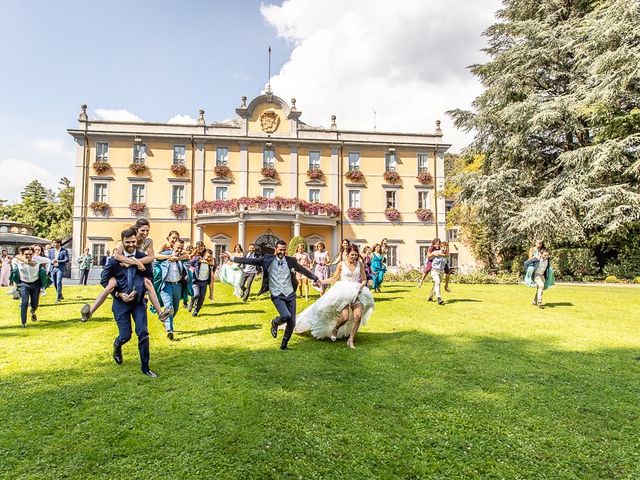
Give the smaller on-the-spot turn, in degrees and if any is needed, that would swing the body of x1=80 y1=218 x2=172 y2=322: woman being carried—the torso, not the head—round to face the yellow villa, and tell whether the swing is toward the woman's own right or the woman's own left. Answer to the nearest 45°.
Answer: approximately 180°

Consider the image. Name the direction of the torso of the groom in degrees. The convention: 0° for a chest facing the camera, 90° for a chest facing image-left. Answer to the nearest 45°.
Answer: approximately 0°

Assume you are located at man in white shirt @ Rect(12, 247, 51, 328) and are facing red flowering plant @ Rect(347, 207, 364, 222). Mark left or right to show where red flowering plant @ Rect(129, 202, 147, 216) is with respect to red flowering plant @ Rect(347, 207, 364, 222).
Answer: left

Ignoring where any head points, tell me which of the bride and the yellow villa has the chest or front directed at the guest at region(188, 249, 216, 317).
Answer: the yellow villa

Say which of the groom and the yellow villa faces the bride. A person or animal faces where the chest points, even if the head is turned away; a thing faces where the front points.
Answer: the yellow villa

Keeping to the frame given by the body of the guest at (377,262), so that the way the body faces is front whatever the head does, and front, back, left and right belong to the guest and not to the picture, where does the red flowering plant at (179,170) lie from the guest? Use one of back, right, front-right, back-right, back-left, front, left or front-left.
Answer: back-right

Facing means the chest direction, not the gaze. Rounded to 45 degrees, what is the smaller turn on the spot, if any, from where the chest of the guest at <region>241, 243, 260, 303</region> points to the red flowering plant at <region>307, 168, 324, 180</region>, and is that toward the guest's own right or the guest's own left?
approximately 180°

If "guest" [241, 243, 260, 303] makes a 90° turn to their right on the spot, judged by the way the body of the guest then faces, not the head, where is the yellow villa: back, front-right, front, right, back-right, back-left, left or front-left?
right

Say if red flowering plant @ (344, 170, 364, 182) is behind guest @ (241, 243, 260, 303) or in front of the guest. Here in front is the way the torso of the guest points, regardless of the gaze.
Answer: behind

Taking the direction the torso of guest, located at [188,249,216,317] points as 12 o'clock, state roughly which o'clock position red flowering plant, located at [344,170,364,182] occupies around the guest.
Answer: The red flowering plant is roughly at 7 o'clock from the guest.

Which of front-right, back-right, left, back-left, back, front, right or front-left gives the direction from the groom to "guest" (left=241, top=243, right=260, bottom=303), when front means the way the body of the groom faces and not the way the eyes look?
back
